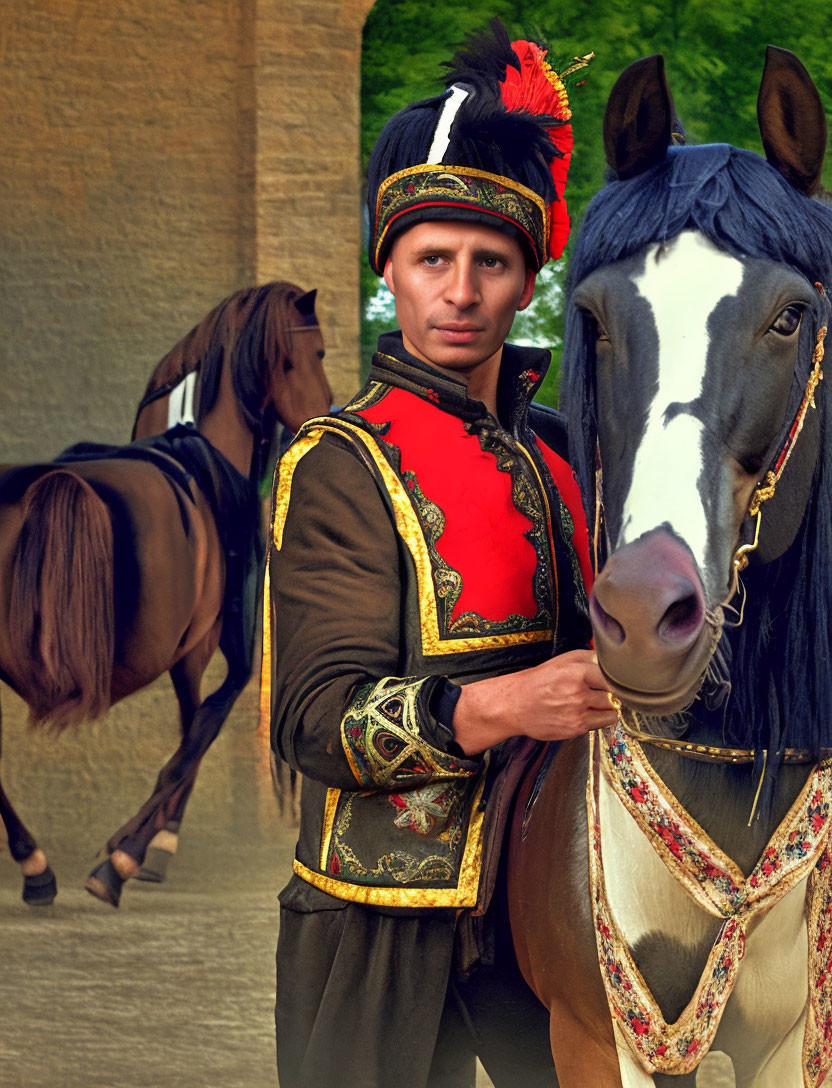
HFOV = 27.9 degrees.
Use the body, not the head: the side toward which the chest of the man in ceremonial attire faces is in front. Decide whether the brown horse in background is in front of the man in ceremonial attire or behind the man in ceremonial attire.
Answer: behind

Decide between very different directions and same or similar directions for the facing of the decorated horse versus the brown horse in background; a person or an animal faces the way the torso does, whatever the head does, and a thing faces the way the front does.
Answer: very different directions

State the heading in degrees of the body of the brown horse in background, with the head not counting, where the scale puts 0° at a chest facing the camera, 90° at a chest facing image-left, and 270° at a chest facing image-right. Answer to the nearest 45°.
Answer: approximately 225°

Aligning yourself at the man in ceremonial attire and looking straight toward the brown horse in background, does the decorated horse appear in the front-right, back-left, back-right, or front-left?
back-right

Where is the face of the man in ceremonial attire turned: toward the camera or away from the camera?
toward the camera

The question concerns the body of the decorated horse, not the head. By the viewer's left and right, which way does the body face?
facing the viewer

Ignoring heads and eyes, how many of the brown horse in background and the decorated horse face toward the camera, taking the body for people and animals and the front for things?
1

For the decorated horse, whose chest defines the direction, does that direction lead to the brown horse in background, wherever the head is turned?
no

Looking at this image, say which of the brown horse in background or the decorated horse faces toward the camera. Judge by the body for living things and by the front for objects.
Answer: the decorated horse

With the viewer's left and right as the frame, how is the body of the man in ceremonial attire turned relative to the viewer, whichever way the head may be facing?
facing the viewer and to the right of the viewer
